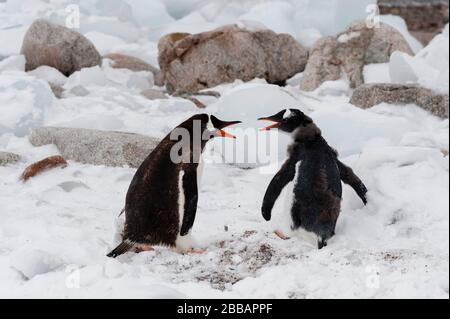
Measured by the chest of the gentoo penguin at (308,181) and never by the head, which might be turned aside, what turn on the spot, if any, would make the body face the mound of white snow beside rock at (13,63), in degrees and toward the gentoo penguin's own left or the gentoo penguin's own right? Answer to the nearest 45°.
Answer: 0° — it already faces it

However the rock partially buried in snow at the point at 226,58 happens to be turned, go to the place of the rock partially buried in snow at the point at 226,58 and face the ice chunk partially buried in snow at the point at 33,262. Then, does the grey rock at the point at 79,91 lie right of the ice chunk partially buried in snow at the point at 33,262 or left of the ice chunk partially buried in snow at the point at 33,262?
right

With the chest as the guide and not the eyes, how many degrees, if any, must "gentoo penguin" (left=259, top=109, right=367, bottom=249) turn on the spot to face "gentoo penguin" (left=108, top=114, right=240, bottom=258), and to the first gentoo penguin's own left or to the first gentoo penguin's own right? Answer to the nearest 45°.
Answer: approximately 45° to the first gentoo penguin's own left

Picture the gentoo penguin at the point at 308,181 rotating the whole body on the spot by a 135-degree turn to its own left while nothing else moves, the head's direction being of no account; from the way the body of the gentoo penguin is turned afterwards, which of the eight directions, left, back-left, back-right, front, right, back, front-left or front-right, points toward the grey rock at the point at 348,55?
back

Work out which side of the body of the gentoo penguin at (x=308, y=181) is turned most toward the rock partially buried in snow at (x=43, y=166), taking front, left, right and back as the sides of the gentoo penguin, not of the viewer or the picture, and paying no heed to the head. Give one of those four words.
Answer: front

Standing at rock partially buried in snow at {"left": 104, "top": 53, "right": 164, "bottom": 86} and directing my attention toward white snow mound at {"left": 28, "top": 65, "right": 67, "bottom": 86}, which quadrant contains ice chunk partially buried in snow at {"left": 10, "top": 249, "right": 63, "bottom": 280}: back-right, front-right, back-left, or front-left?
front-left

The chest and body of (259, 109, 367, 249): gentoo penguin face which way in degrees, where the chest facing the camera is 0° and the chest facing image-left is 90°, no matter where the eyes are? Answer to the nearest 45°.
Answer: approximately 135°

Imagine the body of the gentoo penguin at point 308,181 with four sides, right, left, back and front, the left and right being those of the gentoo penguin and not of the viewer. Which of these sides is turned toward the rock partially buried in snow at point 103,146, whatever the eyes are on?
front

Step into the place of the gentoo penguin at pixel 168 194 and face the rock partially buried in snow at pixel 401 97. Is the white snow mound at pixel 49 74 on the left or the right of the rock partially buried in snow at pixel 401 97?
left

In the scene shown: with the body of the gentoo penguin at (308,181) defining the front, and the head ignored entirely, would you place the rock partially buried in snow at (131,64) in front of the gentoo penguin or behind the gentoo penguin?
in front

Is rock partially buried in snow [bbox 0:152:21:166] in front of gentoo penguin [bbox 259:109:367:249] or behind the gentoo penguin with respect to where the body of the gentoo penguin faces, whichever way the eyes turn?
in front

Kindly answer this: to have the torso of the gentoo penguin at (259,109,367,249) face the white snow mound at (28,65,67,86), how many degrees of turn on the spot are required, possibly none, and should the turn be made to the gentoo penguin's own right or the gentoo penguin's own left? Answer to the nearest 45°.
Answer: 0° — it already faces it

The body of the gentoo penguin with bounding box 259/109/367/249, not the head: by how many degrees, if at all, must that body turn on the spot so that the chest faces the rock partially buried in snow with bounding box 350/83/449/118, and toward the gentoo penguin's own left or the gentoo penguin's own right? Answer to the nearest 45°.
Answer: approximately 45° to the gentoo penguin's own right
